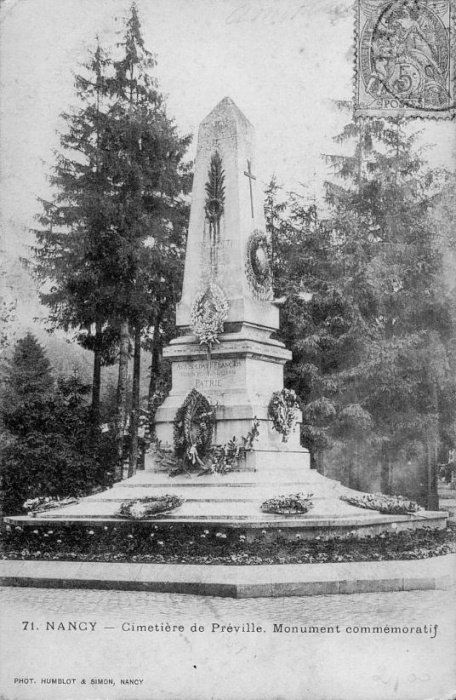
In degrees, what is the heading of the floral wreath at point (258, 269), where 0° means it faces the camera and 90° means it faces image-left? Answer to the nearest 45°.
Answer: approximately 315°

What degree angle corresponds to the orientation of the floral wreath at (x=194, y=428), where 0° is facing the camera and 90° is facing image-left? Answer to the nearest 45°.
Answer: approximately 0°

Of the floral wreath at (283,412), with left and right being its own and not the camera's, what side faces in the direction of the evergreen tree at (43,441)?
back

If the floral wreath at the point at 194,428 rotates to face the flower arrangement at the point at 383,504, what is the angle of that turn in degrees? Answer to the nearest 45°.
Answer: approximately 90° to its left

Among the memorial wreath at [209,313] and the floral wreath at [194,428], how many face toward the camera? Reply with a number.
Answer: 2
